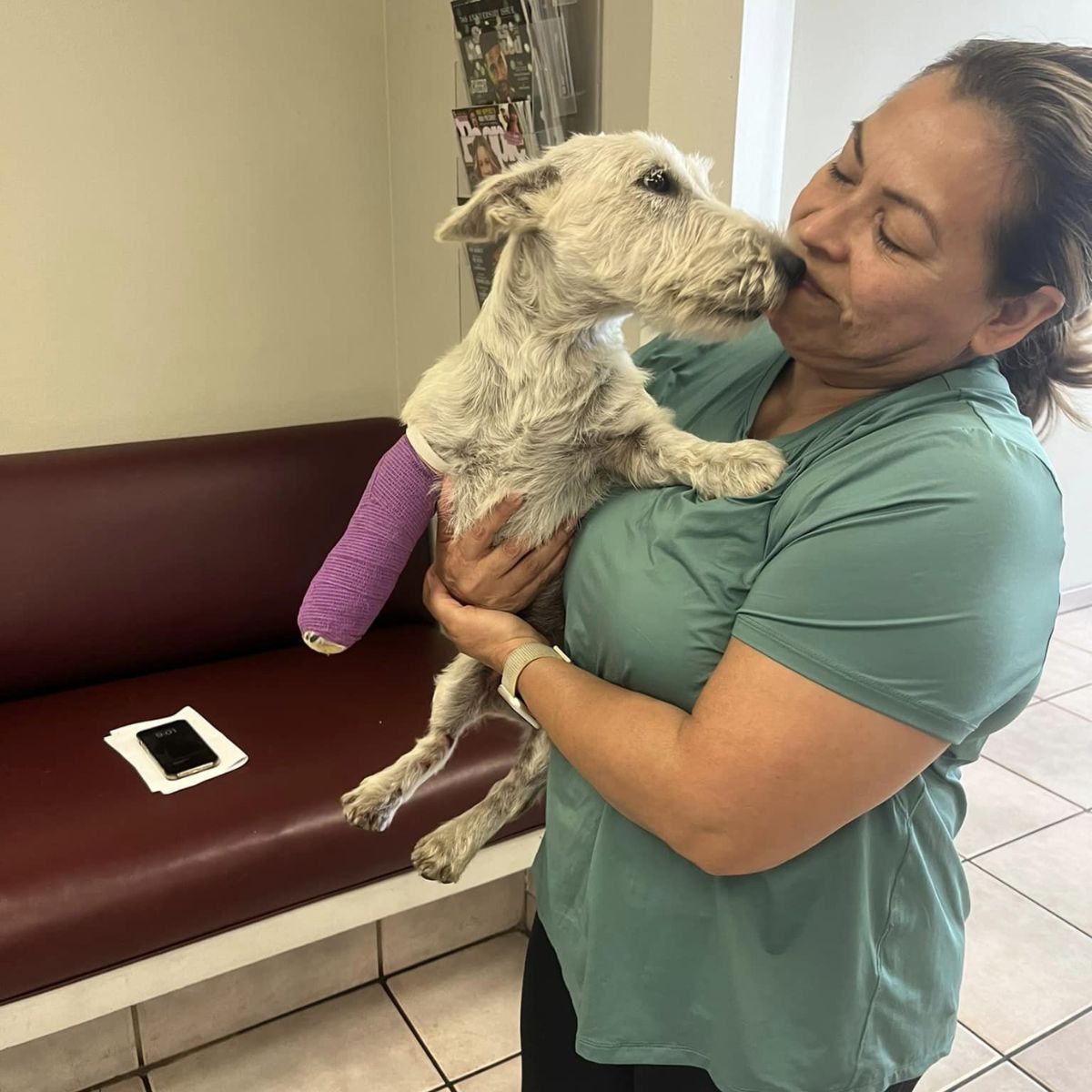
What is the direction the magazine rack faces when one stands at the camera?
facing the viewer and to the left of the viewer

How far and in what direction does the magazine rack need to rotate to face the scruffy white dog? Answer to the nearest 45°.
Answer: approximately 45° to its left

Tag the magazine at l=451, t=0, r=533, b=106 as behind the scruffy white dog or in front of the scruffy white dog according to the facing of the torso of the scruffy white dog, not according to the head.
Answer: behind

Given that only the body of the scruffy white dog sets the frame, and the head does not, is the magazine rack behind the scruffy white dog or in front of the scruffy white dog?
behind

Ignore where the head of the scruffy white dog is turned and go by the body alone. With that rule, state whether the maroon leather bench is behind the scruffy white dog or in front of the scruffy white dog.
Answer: behind

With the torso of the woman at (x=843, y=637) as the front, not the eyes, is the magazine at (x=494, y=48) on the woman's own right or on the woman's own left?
on the woman's own right

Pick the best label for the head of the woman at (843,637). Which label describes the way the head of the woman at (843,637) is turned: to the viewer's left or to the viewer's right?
to the viewer's left

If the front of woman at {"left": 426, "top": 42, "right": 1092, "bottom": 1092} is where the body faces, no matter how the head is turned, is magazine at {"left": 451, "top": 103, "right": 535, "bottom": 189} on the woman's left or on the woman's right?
on the woman's right

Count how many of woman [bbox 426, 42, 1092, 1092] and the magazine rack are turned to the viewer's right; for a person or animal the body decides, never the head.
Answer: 0
